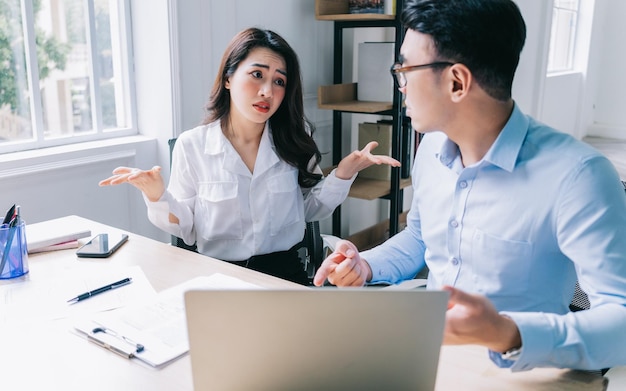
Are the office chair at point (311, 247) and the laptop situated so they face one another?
yes

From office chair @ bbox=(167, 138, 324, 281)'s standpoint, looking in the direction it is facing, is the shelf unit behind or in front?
behind

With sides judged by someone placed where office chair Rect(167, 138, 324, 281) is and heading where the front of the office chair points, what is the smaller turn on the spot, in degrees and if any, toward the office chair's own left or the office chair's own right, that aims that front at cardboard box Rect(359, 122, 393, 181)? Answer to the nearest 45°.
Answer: approximately 180°

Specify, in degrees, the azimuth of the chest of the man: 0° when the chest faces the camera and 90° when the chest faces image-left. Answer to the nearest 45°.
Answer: approximately 45°

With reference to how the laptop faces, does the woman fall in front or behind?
in front

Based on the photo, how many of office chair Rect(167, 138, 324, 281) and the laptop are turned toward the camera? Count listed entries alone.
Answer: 1

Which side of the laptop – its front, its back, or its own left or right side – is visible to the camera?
back

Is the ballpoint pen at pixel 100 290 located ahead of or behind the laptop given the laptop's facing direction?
ahead

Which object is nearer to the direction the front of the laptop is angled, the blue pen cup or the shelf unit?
the shelf unit

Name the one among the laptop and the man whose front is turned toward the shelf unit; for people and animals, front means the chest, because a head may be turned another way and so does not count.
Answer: the laptop

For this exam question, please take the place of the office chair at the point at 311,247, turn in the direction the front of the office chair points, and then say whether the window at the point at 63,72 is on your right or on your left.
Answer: on your right

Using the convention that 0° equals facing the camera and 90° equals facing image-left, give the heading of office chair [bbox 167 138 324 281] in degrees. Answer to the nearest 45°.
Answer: approximately 0°

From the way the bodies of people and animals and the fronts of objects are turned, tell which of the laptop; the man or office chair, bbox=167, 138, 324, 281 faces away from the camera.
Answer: the laptop
